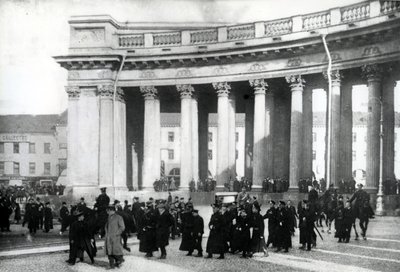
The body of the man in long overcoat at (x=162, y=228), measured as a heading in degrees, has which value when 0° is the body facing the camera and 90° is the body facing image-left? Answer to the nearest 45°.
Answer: approximately 45°

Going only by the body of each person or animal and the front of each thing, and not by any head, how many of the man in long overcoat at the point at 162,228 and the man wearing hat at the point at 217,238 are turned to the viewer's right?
0

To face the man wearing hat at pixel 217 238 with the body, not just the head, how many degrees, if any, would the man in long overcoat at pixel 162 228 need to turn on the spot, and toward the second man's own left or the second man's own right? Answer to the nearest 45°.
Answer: approximately 135° to the second man's own left

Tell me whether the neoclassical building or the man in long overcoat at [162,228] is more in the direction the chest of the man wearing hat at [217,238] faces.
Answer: the man in long overcoat

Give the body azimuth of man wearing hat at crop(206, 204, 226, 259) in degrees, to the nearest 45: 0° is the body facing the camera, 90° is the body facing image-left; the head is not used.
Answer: approximately 45°

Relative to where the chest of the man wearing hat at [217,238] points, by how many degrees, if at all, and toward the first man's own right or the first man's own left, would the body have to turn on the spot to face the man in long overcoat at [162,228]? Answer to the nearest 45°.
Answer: approximately 45° to the first man's own right
